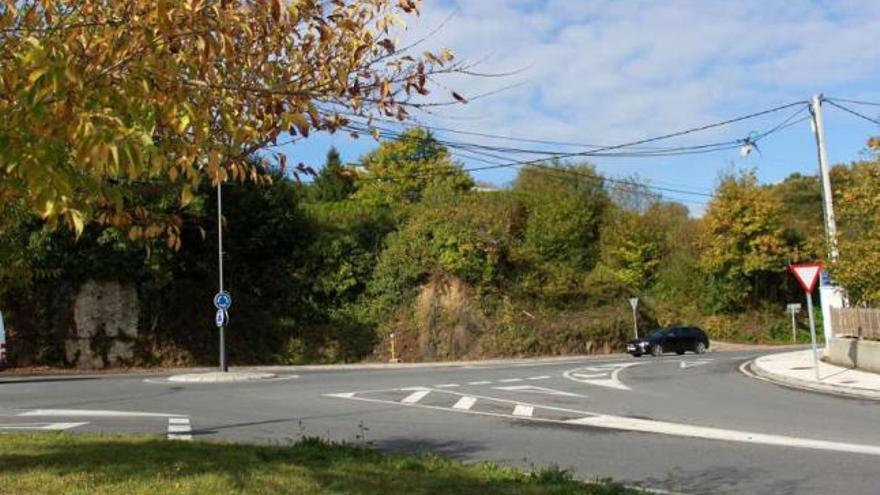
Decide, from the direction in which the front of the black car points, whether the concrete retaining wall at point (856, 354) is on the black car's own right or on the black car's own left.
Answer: on the black car's own left

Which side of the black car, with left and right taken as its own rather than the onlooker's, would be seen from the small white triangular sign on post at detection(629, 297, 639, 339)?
right

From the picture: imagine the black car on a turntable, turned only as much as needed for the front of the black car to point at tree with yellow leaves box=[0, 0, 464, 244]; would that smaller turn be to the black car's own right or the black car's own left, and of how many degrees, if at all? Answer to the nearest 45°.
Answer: approximately 45° to the black car's own left

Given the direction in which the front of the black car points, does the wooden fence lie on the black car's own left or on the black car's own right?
on the black car's own left

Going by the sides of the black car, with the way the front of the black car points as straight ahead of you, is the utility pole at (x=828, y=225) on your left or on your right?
on your left

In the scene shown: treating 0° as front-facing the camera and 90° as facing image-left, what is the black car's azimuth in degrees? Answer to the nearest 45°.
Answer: approximately 45°
